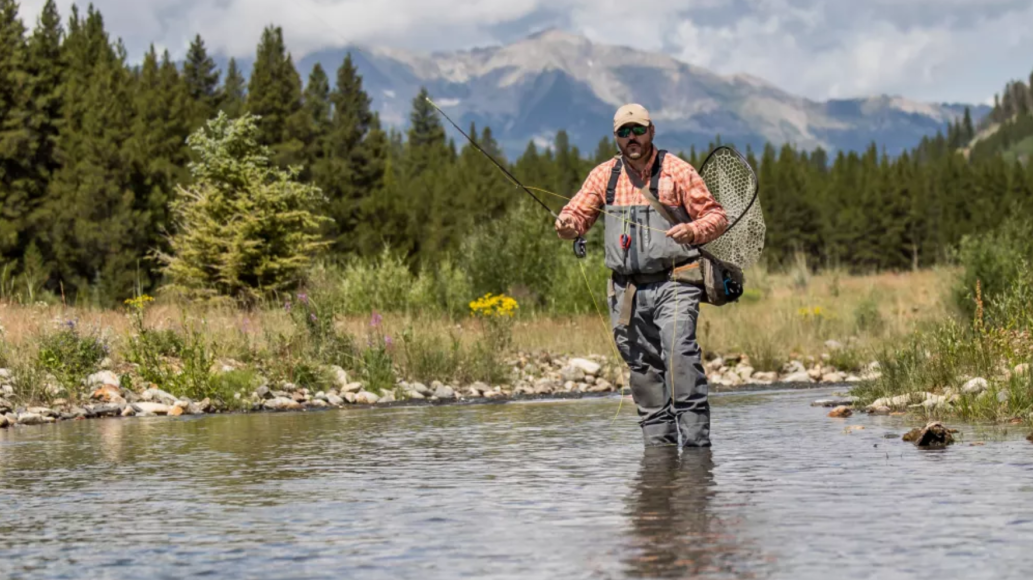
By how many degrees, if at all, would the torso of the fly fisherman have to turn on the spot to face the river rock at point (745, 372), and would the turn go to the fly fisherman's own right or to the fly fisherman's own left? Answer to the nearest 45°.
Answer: approximately 180°

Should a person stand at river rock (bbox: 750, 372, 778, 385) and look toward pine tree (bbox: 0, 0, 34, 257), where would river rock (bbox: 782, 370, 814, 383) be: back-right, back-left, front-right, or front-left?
back-right

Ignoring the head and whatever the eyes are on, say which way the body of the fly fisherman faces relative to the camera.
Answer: toward the camera

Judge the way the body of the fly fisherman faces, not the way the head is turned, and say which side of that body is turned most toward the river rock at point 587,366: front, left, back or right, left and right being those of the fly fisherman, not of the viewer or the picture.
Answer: back

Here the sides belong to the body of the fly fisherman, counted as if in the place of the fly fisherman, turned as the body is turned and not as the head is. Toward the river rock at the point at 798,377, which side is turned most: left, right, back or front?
back

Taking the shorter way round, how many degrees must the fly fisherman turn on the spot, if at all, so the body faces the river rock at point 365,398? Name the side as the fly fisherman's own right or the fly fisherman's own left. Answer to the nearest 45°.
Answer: approximately 135° to the fly fisherman's own right

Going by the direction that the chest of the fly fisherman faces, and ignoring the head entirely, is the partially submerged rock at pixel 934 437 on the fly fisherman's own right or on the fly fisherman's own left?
on the fly fisherman's own left

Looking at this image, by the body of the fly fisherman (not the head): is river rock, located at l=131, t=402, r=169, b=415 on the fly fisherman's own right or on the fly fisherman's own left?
on the fly fisherman's own right

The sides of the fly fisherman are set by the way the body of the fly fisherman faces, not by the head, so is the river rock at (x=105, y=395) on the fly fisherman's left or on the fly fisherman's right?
on the fly fisherman's right

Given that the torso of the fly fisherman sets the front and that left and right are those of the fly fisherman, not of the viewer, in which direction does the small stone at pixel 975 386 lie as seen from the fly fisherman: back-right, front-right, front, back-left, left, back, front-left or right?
back-left

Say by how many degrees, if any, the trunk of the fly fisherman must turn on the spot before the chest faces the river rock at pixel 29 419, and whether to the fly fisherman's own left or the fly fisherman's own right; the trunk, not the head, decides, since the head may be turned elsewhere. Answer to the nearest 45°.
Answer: approximately 135° to the fly fisherman's own right

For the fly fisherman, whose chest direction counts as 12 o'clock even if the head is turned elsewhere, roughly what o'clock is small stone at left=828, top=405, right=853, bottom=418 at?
The small stone is roughly at 7 o'clock from the fly fisherman.

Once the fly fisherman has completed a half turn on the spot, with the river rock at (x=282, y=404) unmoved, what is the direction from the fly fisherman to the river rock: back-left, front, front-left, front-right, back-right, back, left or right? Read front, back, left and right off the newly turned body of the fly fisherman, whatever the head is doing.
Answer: front-left

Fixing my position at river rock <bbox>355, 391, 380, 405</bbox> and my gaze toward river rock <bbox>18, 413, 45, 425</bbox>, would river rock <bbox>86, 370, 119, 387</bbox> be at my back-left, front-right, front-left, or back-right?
front-right

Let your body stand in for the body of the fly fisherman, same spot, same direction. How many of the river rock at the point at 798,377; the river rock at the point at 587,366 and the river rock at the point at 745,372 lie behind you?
3
